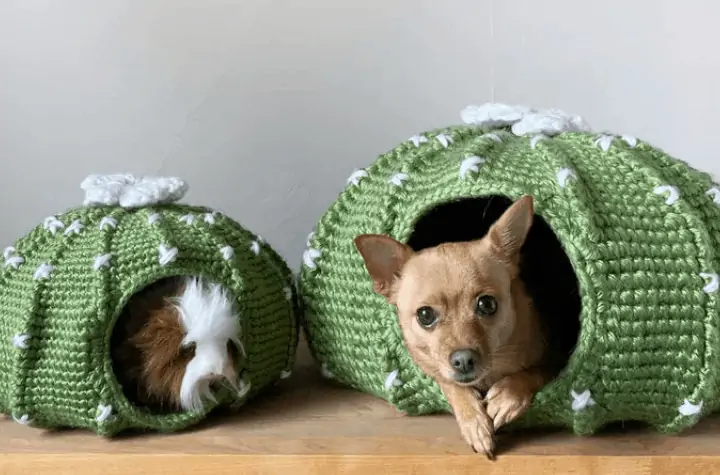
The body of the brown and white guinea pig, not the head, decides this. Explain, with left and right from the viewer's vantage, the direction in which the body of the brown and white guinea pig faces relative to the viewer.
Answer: facing the viewer and to the right of the viewer

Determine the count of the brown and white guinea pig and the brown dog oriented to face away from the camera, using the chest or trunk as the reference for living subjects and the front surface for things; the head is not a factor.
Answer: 0

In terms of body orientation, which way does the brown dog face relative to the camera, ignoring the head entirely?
toward the camera
